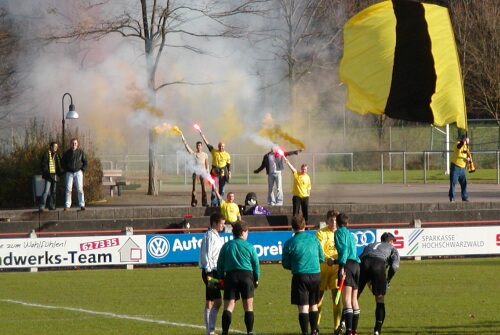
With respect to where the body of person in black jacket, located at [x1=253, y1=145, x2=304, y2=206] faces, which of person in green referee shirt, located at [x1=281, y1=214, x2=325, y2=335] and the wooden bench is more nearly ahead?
the person in green referee shirt

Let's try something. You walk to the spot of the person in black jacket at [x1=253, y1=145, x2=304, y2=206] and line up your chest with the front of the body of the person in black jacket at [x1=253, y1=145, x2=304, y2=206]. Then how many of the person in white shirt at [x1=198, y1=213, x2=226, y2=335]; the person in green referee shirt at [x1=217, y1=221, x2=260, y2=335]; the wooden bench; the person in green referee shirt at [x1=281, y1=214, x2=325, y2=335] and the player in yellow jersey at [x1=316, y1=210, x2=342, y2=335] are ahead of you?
4

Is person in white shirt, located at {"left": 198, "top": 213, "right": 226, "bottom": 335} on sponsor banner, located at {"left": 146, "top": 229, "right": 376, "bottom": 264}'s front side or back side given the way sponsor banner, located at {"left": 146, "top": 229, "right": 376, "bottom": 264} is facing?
on the front side

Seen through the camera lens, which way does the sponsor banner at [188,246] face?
facing the viewer

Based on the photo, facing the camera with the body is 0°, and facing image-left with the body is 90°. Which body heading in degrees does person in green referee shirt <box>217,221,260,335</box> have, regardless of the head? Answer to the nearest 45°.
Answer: approximately 180°

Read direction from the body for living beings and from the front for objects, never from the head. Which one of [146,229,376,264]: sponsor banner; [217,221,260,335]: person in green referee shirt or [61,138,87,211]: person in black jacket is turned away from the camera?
the person in green referee shirt

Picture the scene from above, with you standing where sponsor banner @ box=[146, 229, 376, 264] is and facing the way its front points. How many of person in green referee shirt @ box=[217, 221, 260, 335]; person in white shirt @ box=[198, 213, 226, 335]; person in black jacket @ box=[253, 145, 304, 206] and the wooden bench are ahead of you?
2

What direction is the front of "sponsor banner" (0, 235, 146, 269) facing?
toward the camera

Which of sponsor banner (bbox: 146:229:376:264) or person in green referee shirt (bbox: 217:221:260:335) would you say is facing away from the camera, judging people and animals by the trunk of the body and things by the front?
the person in green referee shirt

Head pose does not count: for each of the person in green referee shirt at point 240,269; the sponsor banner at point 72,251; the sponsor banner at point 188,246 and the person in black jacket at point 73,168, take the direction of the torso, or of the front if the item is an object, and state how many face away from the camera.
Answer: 1

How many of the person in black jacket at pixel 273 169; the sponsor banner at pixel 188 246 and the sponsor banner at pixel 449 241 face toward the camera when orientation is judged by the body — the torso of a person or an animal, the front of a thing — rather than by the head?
3

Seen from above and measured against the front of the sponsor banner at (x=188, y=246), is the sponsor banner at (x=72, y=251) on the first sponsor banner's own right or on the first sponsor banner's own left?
on the first sponsor banner's own right

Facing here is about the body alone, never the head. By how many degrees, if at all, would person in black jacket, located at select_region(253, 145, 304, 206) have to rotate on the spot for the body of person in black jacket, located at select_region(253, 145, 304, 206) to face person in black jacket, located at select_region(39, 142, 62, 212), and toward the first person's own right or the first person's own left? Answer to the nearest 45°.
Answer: approximately 90° to the first person's own right
